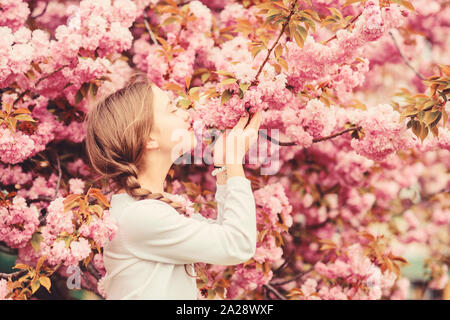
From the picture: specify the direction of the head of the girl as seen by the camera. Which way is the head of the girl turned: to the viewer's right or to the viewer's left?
to the viewer's right

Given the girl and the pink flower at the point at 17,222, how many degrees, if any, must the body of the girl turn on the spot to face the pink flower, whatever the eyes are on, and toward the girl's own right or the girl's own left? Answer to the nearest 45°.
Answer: approximately 135° to the girl's own left

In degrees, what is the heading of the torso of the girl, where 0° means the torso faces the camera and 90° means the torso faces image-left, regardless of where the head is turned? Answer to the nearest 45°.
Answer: approximately 270°

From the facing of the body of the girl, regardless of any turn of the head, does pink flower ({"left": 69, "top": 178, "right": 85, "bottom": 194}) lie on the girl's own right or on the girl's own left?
on the girl's own left
